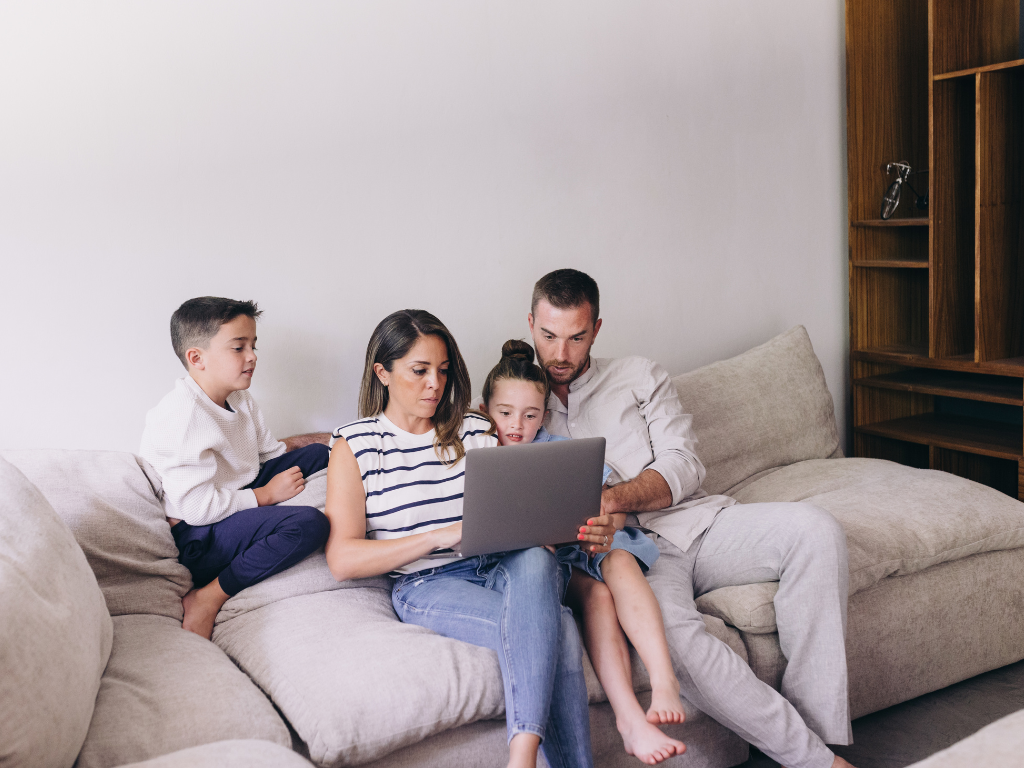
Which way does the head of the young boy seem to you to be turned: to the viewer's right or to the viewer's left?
to the viewer's right

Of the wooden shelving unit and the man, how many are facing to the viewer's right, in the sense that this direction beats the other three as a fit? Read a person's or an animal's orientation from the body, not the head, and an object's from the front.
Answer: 0

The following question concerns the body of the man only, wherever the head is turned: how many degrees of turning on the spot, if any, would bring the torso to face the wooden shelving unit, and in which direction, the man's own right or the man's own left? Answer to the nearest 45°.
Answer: approximately 135° to the man's own left

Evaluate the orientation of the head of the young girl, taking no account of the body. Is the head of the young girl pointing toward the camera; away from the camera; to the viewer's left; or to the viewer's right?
toward the camera

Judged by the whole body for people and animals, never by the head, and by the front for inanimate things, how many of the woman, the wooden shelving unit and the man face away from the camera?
0

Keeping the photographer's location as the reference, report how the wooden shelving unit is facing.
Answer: facing the viewer and to the left of the viewer

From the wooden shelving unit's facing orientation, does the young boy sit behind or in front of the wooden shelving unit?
in front

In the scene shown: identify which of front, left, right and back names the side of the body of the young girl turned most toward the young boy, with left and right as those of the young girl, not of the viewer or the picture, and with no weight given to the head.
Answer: right

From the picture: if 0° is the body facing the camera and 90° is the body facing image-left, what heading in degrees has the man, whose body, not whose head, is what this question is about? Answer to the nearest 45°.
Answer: approximately 0°

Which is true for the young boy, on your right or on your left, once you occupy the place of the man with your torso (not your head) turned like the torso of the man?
on your right

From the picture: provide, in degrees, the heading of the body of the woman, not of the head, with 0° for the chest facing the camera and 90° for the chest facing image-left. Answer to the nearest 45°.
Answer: approximately 315°

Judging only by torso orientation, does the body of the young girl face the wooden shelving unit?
no

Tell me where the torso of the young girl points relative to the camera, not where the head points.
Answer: toward the camera

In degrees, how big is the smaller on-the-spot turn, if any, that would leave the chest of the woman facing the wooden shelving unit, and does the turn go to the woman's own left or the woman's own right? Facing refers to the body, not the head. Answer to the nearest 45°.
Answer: approximately 90° to the woman's own left
